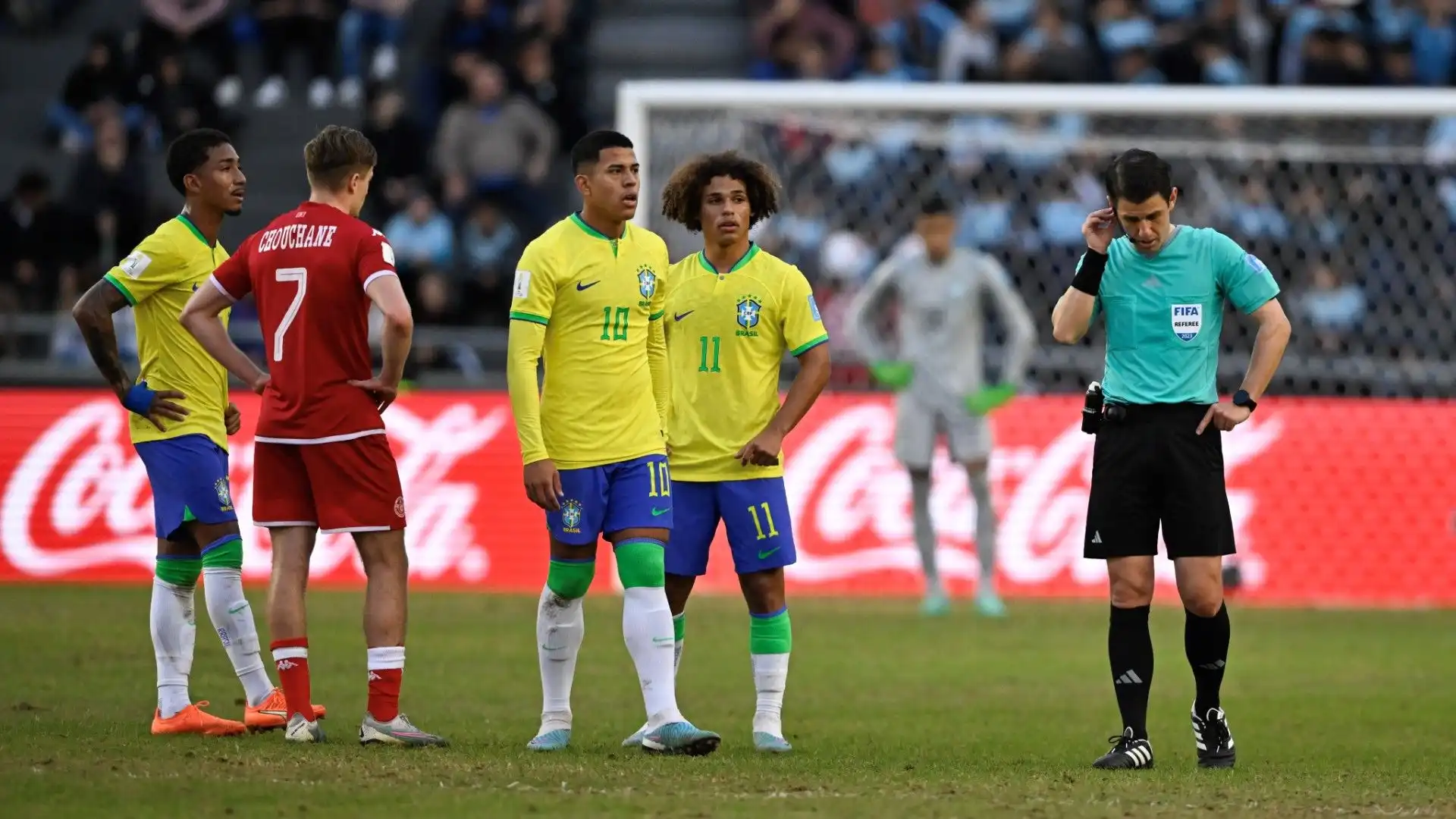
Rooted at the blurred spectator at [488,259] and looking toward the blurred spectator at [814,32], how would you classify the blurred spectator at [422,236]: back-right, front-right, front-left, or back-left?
back-left

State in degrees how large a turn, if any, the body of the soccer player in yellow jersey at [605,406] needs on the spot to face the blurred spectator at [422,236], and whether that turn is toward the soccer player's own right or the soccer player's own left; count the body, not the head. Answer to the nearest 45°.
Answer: approximately 135° to the soccer player's own left

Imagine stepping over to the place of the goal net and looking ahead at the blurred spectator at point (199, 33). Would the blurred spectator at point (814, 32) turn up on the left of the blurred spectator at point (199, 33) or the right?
right

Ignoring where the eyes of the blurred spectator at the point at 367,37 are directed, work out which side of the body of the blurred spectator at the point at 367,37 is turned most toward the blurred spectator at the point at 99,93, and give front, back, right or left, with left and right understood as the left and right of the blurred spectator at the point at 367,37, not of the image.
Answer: right

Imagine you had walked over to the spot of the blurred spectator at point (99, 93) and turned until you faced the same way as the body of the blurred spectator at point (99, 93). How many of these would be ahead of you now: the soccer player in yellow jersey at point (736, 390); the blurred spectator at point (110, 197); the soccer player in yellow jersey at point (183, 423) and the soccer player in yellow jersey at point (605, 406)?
4

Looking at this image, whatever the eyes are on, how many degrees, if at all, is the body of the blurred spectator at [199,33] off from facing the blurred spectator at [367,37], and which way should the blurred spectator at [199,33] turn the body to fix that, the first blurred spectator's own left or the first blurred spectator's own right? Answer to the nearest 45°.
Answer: approximately 90° to the first blurred spectator's own left
